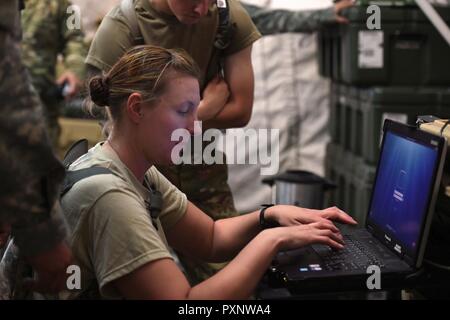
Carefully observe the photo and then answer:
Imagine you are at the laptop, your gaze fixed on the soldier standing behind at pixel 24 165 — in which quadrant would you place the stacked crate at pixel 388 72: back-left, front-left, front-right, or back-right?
back-right

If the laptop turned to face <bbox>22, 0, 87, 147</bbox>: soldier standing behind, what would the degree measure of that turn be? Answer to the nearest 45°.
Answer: approximately 45° to its right

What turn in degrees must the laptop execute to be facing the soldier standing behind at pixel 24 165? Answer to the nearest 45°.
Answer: approximately 45° to its left

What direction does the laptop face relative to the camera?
to the viewer's left

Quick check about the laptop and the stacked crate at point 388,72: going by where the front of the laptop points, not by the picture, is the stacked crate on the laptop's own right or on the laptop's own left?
on the laptop's own right

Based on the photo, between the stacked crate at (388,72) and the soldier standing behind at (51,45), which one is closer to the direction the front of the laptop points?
the soldier standing behind
